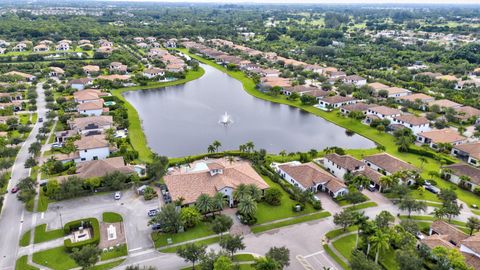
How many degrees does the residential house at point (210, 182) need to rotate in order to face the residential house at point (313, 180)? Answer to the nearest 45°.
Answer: approximately 90° to its left

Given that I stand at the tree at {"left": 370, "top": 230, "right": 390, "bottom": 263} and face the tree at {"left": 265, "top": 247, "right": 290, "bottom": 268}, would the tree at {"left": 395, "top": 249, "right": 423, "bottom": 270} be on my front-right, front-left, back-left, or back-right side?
back-left

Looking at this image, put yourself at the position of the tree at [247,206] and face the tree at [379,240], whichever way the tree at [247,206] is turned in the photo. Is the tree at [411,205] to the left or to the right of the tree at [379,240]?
left

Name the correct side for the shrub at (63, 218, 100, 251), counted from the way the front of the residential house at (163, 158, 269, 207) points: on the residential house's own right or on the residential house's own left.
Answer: on the residential house's own right

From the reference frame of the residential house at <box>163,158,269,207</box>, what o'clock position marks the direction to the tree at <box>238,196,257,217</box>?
The tree is roughly at 11 o'clock from the residential house.

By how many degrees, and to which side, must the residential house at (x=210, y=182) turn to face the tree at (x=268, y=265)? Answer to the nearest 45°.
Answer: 0° — it already faces it

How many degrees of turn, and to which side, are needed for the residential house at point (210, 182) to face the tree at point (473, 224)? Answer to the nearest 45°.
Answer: approximately 90° to its left

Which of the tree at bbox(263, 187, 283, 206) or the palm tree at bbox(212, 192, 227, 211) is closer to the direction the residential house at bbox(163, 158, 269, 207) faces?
the palm tree

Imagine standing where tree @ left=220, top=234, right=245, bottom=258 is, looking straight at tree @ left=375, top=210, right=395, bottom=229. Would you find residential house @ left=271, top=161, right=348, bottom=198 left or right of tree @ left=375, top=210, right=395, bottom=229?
left

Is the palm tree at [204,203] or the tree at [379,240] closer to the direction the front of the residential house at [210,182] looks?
the palm tree

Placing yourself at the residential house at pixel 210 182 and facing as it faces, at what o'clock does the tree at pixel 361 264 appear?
The tree is roughly at 11 o'clock from the residential house.

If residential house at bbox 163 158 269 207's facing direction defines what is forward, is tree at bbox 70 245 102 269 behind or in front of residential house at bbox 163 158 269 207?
in front

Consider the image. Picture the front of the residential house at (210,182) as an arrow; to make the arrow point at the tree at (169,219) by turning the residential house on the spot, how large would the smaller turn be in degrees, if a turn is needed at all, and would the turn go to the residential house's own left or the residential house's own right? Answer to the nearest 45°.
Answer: approximately 45° to the residential house's own right

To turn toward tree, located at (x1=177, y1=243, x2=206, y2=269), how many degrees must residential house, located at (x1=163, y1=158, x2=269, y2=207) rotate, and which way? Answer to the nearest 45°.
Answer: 0° — it already faces it

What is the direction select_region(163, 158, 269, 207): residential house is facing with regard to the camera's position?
facing the viewer

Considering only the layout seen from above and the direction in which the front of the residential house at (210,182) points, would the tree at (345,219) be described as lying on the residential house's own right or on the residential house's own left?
on the residential house's own left

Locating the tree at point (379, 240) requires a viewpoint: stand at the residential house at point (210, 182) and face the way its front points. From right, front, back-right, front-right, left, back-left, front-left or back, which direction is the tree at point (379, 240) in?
front-left

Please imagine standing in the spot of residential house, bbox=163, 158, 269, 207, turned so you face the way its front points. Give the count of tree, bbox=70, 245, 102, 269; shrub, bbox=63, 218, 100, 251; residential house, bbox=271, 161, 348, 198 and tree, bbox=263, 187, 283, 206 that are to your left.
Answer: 2

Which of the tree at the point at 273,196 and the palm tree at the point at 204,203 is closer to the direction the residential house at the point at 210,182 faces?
the palm tree

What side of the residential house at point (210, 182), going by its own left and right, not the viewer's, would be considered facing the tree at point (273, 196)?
left
